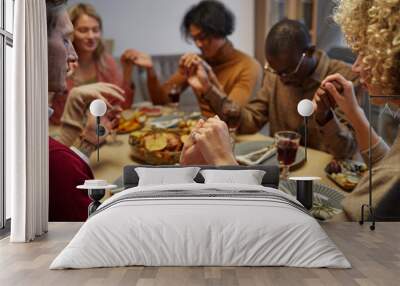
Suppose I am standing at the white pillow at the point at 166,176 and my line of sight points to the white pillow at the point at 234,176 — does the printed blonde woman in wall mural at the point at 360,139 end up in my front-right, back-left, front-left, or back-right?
front-left
